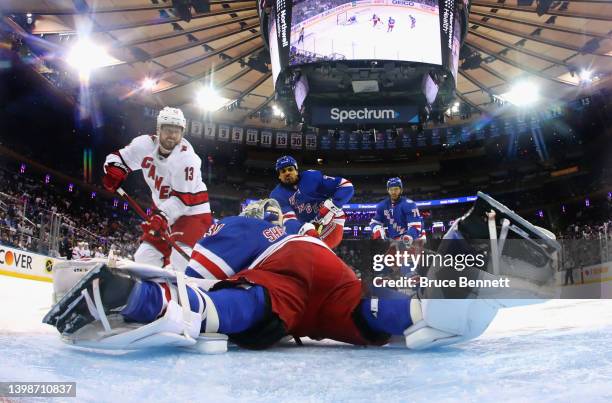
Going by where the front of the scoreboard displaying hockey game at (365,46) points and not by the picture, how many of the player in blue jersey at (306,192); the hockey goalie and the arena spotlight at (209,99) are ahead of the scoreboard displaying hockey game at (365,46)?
2

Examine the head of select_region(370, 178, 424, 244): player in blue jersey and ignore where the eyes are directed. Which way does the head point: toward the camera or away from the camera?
toward the camera

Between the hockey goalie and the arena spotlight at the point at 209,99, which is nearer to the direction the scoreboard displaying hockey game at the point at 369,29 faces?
the hockey goalie

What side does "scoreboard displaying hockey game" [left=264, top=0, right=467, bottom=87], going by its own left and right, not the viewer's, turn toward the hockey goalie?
front

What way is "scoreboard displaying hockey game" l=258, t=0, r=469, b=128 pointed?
toward the camera

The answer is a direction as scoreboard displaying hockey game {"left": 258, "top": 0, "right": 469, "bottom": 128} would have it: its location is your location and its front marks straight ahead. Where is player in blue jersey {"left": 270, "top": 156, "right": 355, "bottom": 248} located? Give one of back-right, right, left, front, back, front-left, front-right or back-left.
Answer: front

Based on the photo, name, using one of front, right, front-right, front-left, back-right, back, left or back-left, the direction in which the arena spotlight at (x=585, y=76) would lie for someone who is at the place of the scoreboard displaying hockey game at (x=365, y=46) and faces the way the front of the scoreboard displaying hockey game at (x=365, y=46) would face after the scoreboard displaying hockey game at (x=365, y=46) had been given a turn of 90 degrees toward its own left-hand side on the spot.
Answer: front-left

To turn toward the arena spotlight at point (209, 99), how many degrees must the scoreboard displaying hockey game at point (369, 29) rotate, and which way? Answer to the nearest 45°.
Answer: approximately 135° to its right

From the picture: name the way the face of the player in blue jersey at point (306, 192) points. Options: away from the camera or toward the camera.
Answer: toward the camera

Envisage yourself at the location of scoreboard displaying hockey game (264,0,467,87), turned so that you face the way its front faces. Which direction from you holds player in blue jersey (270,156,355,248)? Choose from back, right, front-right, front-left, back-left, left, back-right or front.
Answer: front

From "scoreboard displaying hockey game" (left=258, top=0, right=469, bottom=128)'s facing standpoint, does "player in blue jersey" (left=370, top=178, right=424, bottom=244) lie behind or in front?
in front

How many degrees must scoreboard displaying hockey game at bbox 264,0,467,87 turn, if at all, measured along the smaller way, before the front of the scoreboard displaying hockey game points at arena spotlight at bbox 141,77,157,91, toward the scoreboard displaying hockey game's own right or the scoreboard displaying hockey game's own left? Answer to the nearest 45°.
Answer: approximately 135° to the scoreboard displaying hockey game's own right

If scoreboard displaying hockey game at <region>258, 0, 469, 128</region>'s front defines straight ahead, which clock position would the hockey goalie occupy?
The hockey goalie is roughly at 12 o'clock from the scoreboard displaying hockey game.
